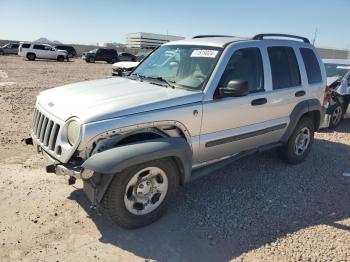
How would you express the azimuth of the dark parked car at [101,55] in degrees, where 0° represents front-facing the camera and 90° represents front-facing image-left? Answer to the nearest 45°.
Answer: approximately 90°

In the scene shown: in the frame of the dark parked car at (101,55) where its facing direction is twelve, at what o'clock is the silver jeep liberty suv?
The silver jeep liberty suv is roughly at 9 o'clock from the dark parked car.

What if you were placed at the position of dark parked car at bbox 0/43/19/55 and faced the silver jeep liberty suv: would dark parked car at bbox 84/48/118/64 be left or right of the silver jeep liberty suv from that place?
left

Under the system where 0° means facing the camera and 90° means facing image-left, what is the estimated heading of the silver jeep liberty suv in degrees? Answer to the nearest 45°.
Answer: approximately 45°

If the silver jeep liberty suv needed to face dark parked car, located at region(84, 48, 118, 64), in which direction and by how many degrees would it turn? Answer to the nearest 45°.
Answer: approximately 135° to its right

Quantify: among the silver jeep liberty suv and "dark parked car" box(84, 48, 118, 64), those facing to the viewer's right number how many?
0

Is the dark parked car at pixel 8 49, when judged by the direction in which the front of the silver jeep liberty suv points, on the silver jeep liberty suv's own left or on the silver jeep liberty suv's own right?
on the silver jeep liberty suv's own right

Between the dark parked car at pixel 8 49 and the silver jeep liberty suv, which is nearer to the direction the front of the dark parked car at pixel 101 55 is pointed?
the dark parked car
